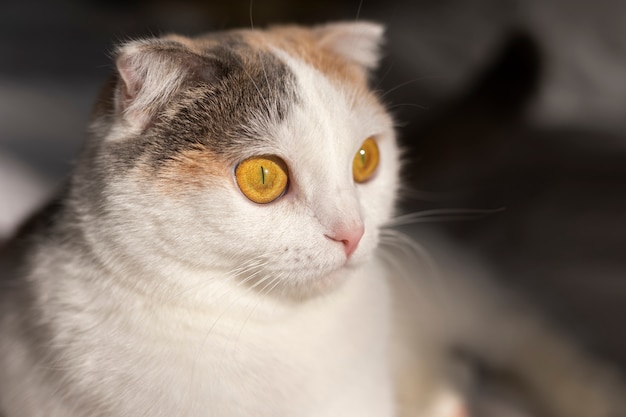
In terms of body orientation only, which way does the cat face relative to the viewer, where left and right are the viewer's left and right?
facing the viewer and to the right of the viewer
